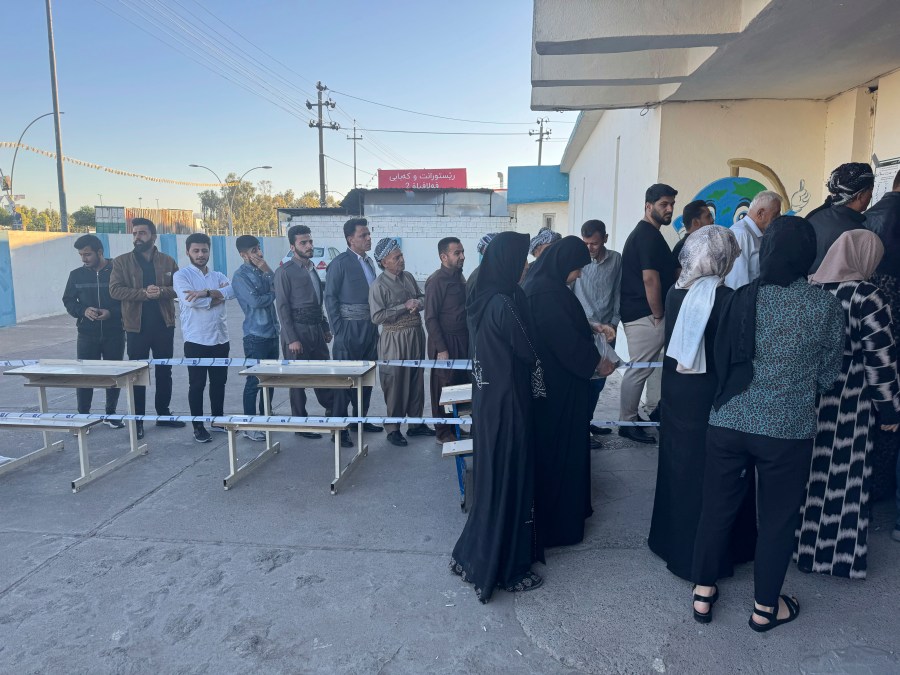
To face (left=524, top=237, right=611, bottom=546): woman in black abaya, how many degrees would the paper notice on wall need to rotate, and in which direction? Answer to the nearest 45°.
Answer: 0° — it already faces them

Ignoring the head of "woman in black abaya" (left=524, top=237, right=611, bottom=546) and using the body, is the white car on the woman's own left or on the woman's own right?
on the woman's own left

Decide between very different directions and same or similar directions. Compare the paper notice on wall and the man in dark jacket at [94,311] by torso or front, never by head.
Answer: very different directions

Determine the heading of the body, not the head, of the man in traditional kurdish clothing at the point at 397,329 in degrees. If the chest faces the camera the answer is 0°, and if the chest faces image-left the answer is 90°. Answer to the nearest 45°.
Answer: approximately 315°

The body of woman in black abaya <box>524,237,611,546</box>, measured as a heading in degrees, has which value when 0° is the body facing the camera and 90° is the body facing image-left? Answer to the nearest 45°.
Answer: approximately 270°

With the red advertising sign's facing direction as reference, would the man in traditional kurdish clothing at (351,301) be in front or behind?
in front

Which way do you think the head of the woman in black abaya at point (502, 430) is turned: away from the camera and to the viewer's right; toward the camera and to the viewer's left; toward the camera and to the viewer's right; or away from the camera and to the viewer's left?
away from the camera and to the viewer's right

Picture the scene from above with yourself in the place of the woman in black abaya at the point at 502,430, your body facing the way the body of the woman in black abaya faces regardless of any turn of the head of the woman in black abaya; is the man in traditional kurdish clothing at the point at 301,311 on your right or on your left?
on your left

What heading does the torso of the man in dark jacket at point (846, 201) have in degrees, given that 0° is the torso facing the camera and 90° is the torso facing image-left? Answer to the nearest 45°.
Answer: approximately 225°

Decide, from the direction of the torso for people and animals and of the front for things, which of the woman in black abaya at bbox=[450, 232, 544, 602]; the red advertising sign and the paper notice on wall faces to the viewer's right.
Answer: the woman in black abaya

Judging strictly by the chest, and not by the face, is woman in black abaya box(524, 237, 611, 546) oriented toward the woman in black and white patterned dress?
yes
